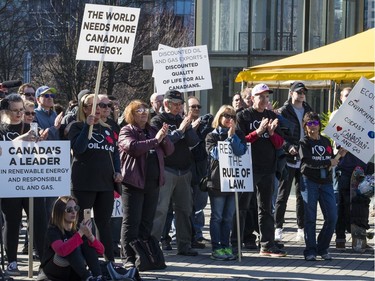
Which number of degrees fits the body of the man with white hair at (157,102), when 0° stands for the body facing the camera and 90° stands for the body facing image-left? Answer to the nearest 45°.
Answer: approximately 315°

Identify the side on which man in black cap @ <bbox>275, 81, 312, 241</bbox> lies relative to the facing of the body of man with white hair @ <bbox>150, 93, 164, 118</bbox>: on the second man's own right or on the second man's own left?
on the second man's own left

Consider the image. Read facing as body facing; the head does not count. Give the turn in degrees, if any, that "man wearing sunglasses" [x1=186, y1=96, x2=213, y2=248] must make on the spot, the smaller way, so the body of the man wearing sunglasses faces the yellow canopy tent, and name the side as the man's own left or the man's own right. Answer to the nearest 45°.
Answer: approximately 90° to the man's own left

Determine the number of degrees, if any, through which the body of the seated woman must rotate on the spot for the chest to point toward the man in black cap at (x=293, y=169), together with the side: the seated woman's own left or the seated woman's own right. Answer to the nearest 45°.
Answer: approximately 90° to the seated woman's own left
